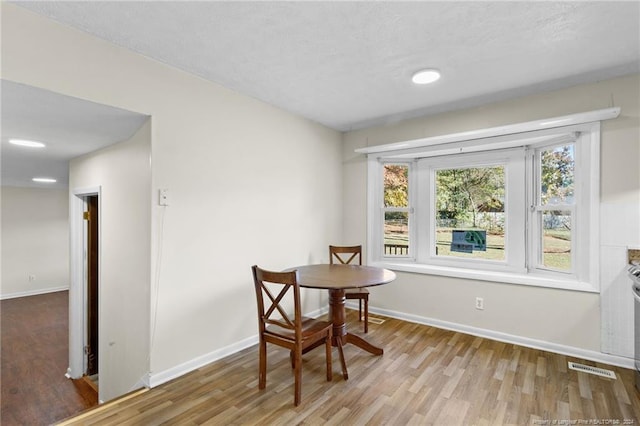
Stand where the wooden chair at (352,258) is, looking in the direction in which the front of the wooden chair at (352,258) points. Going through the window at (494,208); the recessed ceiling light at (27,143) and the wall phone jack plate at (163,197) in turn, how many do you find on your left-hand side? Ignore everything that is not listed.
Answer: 1

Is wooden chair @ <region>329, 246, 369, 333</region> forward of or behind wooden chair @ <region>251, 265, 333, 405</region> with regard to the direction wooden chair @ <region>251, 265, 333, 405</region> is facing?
forward

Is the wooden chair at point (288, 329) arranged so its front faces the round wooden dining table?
yes

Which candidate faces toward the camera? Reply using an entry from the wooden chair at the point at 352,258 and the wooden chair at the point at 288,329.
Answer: the wooden chair at the point at 352,258

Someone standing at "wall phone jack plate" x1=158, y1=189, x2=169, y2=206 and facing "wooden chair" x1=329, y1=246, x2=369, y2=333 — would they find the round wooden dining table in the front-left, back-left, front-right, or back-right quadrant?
front-right

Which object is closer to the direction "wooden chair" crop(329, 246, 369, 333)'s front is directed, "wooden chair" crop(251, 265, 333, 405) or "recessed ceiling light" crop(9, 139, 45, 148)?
the wooden chair

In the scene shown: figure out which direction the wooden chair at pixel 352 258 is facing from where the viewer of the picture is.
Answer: facing the viewer

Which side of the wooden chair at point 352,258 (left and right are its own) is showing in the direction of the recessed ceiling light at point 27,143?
right

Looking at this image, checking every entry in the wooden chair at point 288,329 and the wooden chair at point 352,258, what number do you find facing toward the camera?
1

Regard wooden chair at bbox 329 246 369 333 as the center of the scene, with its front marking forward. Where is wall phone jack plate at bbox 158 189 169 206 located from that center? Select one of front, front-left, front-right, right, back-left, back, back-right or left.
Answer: front-right

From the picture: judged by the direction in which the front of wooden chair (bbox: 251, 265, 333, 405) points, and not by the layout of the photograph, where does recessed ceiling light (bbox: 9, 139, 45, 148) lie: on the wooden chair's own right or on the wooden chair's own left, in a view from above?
on the wooden chair's own left

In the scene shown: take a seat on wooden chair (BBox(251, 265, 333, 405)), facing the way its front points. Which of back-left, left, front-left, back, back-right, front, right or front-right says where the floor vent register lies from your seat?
front-right

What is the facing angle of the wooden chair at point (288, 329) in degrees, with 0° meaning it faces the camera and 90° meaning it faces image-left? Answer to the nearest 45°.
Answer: approximately 225°
